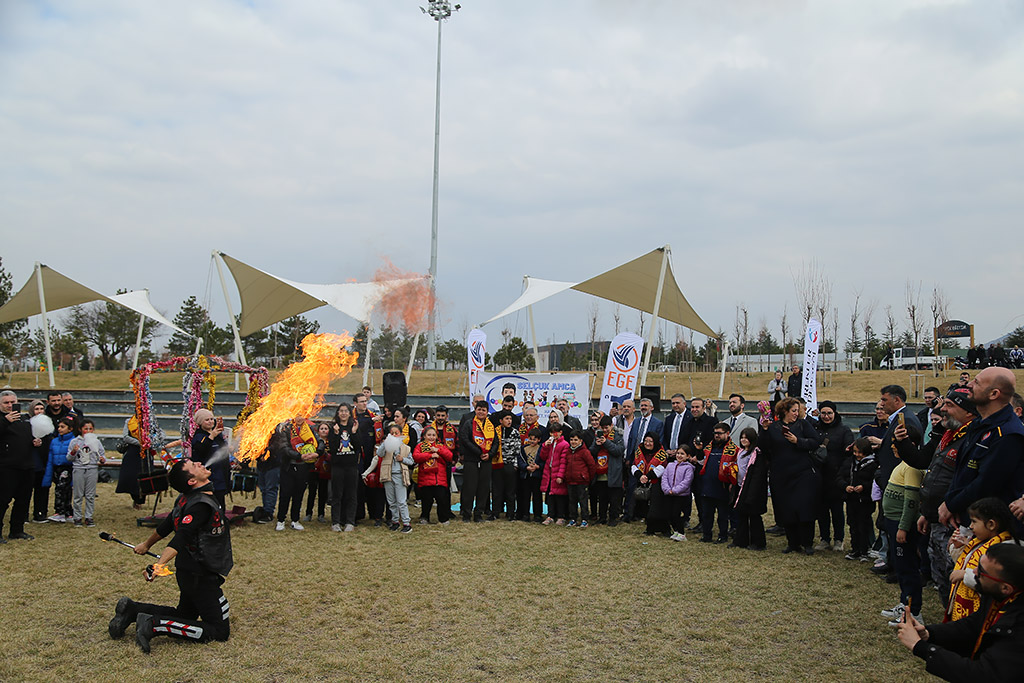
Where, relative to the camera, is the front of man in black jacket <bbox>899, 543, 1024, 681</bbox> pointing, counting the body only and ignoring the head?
to the viewer's left

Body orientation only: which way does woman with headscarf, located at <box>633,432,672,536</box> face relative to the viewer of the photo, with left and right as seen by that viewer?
facing the viewer and to the left of the viewer

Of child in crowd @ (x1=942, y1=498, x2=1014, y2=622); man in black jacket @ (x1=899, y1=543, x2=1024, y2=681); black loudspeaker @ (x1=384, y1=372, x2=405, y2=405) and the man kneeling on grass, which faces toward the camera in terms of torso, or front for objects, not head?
the black loudspeaker

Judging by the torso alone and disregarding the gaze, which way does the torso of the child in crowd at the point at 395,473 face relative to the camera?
toward the camera

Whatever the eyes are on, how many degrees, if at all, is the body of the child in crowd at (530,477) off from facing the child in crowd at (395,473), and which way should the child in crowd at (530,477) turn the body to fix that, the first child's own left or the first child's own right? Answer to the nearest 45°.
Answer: approximately 45° to the first child's own right

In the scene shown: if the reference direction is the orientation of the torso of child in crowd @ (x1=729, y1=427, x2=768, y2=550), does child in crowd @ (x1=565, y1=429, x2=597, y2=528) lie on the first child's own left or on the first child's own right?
on the first child's own right

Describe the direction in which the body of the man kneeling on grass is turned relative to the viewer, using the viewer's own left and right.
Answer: facing to the right of the viewer

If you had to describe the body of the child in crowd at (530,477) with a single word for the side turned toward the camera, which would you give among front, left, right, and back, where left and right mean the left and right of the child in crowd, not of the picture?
front

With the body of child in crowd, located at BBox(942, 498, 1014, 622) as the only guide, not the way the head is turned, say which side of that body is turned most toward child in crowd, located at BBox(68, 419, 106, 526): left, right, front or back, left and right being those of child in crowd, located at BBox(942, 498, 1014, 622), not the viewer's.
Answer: front

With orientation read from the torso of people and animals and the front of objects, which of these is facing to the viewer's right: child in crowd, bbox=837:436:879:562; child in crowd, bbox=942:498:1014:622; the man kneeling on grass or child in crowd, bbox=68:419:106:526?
the man kneeling on grass

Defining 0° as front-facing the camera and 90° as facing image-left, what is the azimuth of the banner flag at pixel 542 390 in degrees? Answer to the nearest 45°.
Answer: approximately 0°

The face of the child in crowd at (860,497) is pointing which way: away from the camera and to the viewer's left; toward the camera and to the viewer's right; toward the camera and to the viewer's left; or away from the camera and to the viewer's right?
toward the camera and to the viewer's left

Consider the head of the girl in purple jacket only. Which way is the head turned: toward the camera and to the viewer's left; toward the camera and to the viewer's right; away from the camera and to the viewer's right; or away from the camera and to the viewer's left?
toward the camera and to the viewer's left

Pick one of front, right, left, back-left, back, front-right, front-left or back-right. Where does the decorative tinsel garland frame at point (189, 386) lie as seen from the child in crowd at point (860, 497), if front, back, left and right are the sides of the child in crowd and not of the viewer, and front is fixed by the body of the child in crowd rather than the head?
front-right

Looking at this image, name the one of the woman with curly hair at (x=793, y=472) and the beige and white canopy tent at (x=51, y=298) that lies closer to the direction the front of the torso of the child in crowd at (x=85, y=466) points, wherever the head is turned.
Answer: the woman with curly hair

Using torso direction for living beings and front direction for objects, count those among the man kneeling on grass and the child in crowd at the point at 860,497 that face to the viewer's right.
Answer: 1
